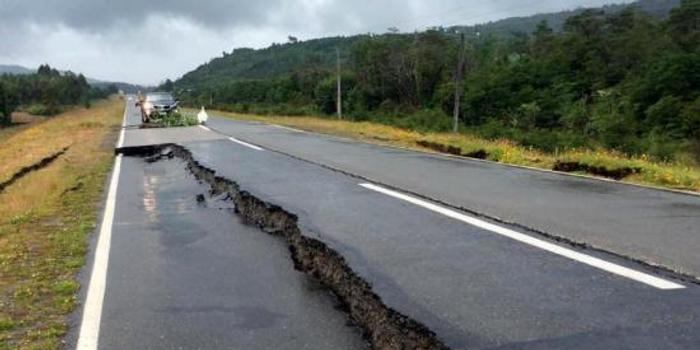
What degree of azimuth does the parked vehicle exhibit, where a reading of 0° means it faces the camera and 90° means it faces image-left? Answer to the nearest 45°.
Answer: approximately 0°
